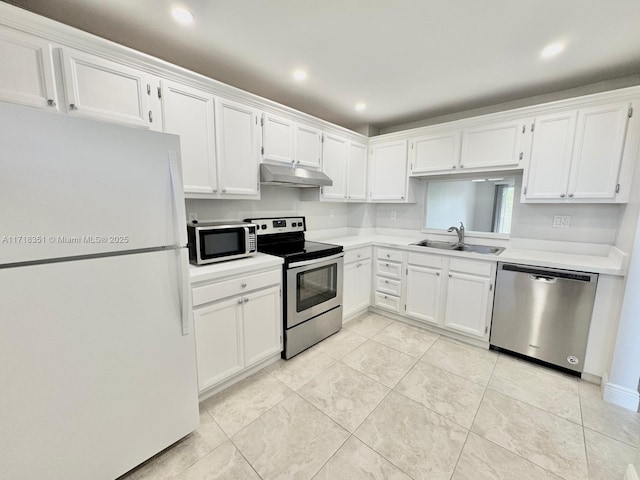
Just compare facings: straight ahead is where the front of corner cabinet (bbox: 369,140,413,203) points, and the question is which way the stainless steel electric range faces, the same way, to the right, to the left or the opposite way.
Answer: to the left

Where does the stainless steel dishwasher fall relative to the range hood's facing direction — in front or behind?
in front

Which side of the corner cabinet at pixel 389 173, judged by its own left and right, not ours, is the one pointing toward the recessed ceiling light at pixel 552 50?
left

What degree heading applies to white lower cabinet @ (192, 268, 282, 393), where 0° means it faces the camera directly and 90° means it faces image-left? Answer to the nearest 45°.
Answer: approximately 315°

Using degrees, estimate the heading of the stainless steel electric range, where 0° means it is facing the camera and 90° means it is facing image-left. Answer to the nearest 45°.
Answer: approximately 315°

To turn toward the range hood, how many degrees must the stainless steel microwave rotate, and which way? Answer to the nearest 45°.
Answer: approximately 90° to its left

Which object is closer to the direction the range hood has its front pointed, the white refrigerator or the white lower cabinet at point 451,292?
the white lower cabinet

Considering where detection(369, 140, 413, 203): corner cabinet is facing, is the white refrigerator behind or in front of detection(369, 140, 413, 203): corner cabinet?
in front

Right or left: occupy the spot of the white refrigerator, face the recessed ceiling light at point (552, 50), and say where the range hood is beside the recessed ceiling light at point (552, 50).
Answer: left
